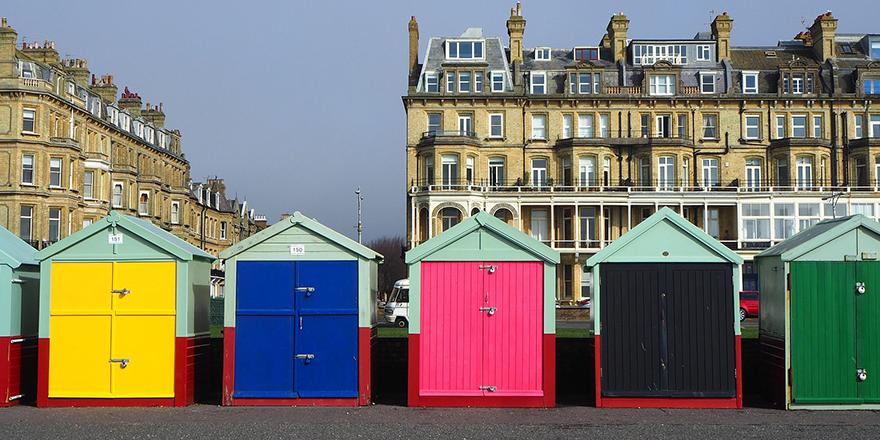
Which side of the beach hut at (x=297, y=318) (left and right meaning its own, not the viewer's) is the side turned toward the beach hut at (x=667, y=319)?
left

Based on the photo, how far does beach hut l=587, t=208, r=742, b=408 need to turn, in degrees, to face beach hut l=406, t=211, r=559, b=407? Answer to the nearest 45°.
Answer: approximately 90° to its right

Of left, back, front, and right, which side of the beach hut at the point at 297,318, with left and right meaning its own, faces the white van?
back

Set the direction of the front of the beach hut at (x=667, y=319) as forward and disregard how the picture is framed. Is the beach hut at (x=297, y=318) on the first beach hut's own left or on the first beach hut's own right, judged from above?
on the first beach hut's own right

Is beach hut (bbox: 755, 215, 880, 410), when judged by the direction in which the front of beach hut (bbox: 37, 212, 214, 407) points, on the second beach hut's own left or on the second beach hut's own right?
on the second beach hut's own left

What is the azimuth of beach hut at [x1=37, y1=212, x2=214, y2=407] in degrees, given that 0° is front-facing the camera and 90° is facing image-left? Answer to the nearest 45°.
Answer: approximately 0°

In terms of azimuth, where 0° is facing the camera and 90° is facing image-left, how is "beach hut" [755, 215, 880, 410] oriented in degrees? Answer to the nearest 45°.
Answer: approximately 0°

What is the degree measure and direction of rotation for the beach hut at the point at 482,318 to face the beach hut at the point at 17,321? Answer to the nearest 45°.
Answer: approximately 90° to its right
